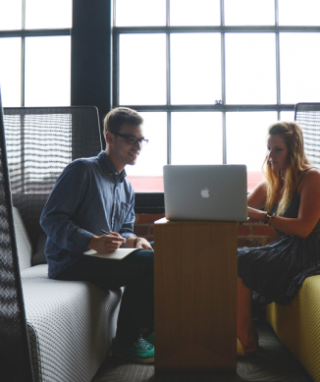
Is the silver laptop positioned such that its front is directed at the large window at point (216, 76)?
yes

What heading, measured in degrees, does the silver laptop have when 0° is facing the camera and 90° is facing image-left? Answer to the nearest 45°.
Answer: approximately 180°

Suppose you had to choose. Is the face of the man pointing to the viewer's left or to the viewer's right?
to the viewer's right
